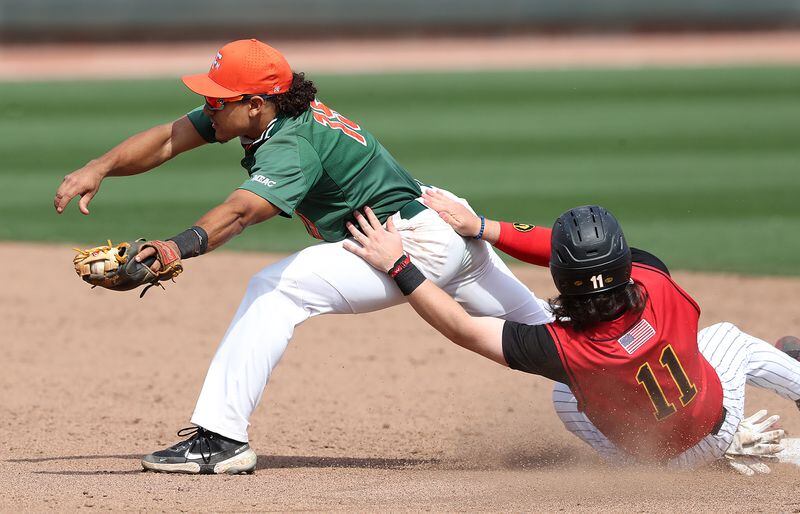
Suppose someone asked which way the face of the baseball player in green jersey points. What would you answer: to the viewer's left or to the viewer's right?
to the viewer's left

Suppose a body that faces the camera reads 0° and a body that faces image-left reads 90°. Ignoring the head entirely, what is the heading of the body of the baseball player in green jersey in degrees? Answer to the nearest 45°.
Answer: approximately 90°
